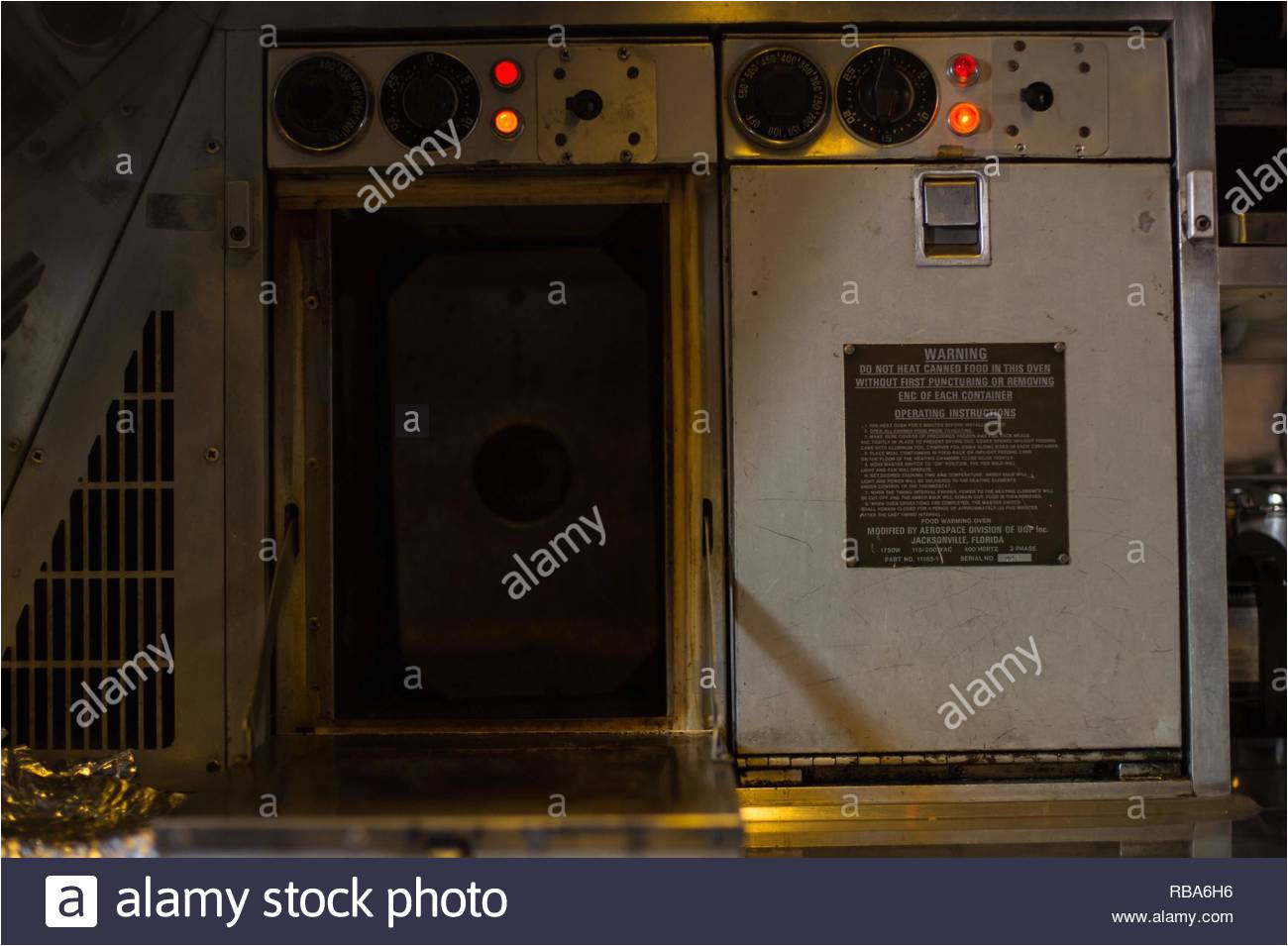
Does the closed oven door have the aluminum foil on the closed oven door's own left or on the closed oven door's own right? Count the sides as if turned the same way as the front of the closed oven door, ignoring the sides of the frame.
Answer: on the closed oven door's own right

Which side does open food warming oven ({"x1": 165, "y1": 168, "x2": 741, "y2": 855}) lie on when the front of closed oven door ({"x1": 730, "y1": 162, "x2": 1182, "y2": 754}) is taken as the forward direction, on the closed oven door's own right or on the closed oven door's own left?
on the closed oven door's own right

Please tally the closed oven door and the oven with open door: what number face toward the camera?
2

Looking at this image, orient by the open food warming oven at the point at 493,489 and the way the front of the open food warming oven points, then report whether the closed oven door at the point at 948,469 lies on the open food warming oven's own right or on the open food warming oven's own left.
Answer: on the open food warming oven's own left

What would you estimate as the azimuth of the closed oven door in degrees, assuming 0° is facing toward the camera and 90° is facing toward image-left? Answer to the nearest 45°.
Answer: approximately 0°

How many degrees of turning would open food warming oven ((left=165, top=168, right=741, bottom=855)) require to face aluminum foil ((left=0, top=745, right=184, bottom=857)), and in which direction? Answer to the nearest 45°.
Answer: approximately 45° to its right

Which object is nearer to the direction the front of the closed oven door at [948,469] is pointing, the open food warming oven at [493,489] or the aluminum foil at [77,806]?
the aluminum foil
